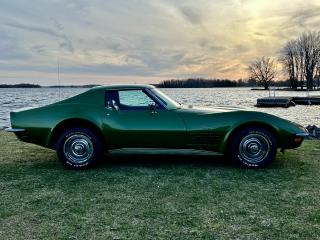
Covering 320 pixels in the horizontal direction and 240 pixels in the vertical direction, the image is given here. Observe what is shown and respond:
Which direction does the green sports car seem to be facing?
to the viewer's right

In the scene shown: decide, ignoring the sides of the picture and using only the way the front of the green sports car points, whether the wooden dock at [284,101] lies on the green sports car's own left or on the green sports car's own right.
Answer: on the green sports car's own left

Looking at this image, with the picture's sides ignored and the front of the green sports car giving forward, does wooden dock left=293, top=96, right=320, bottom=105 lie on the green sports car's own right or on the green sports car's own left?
on the green sports car's own left
